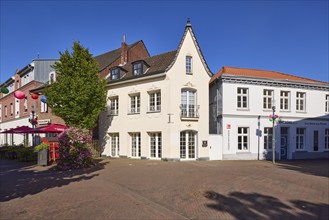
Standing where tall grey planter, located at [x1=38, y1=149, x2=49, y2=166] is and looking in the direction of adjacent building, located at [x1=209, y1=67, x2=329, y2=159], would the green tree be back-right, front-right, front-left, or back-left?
front-left

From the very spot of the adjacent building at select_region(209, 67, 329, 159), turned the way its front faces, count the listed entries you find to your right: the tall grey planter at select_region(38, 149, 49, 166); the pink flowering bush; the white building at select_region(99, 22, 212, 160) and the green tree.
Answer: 4

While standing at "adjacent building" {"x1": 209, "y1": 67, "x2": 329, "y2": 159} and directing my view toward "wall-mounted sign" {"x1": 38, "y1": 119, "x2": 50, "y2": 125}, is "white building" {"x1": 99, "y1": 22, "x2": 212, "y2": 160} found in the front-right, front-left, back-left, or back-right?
front-left

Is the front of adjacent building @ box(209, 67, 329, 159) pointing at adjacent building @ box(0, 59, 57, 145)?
no

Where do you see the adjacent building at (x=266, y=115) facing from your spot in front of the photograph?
facing the viewer and to the right of the viewer

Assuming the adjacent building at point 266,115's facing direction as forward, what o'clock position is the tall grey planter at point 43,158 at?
The tall grey planter is roughly at 3 o'clock from the adjacent building.

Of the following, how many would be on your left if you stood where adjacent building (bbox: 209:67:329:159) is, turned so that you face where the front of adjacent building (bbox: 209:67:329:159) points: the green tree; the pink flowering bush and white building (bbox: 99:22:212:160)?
0

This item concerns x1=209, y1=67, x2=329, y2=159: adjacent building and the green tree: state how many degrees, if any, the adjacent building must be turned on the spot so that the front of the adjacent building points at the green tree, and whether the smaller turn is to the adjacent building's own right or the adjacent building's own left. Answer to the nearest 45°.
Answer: approximately 90° to the adjacent building's own right

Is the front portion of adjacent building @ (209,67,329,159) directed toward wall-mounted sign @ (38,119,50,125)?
no

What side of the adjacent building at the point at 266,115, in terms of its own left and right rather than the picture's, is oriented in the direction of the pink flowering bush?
right
